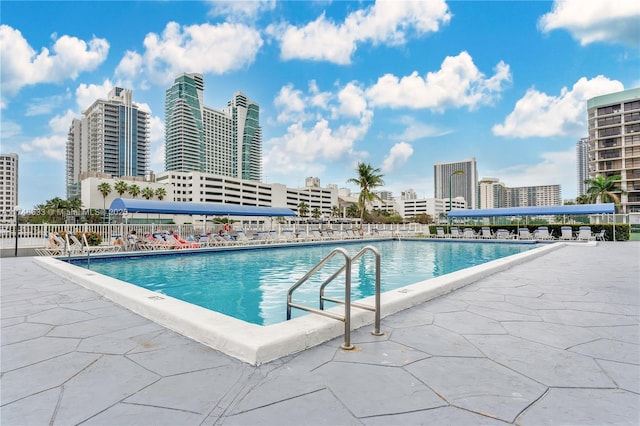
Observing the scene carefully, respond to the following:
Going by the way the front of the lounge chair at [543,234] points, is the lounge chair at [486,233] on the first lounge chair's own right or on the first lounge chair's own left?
on the first lounge chair's own right

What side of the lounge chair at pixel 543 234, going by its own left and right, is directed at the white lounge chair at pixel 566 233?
left

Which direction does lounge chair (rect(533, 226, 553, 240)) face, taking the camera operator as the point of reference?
facing the viewer and to the left of the viewer

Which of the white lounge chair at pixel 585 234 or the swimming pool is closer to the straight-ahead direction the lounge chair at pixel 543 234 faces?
the swimming pool

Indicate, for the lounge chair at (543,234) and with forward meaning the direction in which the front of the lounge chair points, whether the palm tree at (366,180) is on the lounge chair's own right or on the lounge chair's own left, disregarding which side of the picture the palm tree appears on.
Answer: on the lounge chair's own right
